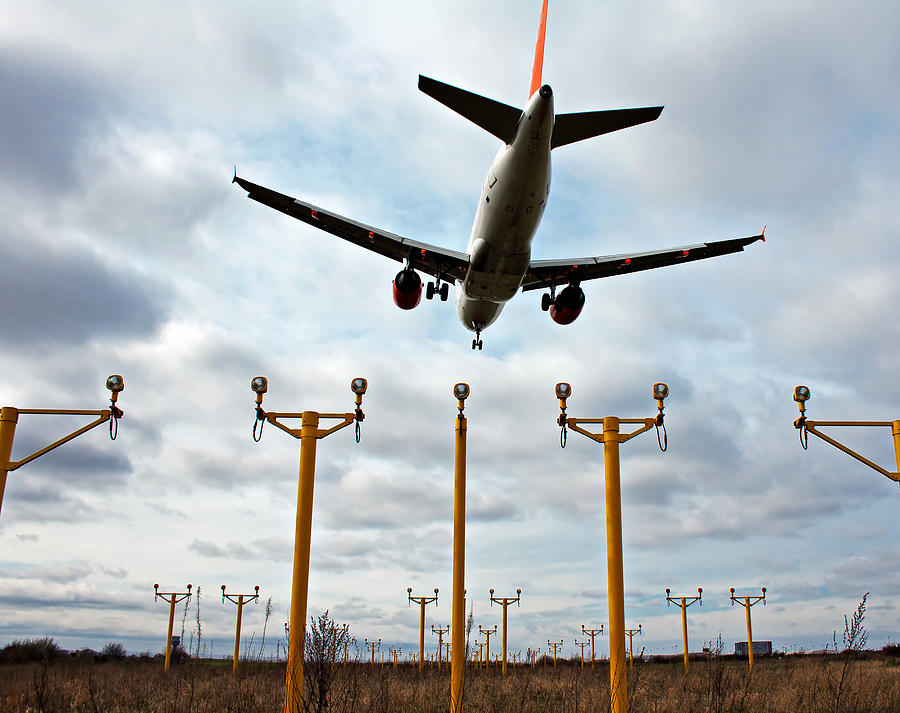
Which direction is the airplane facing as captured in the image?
away from the camera

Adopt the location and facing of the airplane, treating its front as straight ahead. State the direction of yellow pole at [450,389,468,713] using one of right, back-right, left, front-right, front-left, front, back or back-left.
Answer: back

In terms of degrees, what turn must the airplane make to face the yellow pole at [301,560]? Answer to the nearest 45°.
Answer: approximately 180°

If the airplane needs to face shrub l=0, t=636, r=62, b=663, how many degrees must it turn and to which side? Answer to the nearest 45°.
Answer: approximately 45° to its left

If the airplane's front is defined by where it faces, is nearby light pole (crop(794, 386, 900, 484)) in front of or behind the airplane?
behind

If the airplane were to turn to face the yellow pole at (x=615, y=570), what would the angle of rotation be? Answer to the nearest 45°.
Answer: approximately 180°
